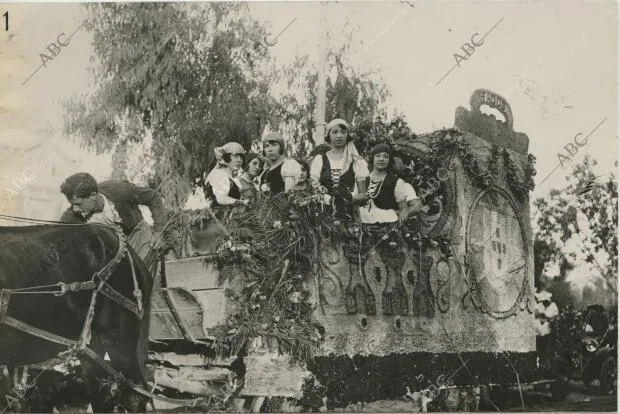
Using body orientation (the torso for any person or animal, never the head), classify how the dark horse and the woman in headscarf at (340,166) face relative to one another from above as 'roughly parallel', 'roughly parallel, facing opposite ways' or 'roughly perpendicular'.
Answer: roughly perpendicular

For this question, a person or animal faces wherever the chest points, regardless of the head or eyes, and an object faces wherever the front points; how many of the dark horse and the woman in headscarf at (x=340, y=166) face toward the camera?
1

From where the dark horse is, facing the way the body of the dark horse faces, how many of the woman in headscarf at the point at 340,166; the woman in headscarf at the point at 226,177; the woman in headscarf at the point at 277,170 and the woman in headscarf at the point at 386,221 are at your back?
4

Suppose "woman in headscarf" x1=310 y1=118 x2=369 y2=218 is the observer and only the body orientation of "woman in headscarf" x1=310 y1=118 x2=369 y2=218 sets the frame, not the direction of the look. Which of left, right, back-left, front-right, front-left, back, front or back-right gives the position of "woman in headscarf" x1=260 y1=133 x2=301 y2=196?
right

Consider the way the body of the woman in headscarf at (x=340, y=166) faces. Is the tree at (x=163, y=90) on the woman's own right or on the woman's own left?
on the woman's own right

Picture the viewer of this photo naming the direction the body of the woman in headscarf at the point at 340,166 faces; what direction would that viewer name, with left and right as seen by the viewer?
facing the viewer

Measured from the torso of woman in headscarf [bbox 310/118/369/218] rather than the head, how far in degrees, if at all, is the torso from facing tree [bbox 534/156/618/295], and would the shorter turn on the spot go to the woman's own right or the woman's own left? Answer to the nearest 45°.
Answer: approximately 90° to the woman's own left

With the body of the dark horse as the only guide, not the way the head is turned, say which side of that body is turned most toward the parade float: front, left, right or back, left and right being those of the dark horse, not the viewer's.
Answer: back

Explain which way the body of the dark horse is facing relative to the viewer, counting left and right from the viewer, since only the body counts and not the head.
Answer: facing to the left of the viewer

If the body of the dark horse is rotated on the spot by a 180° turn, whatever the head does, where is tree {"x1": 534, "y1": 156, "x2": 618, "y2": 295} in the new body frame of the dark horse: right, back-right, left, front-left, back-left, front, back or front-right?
front

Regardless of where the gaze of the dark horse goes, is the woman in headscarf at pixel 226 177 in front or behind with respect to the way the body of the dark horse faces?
behind

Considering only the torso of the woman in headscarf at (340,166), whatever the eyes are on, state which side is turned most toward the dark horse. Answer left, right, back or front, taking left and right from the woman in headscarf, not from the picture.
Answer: right

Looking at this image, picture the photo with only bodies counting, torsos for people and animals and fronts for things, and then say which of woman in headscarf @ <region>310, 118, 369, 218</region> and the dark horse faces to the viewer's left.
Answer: the dark horse

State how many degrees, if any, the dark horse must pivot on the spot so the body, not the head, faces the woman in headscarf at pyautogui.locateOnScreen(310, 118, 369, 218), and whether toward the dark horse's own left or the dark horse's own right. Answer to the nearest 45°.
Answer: approximately 180°
